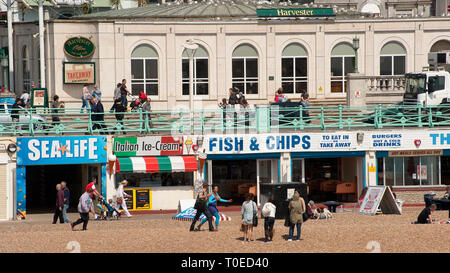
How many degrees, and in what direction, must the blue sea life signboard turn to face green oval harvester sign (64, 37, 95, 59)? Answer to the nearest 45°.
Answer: approximately 180°

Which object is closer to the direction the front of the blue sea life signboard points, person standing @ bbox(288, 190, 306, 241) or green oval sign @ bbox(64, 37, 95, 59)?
the person standing

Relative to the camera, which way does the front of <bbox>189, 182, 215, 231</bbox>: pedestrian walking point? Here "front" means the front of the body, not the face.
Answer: to the viewer's right

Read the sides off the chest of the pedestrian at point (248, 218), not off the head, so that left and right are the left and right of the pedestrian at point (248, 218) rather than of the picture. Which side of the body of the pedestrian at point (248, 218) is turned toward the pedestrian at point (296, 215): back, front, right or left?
right

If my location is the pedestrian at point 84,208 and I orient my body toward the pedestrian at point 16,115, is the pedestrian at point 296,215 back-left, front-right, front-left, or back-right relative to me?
back-right
